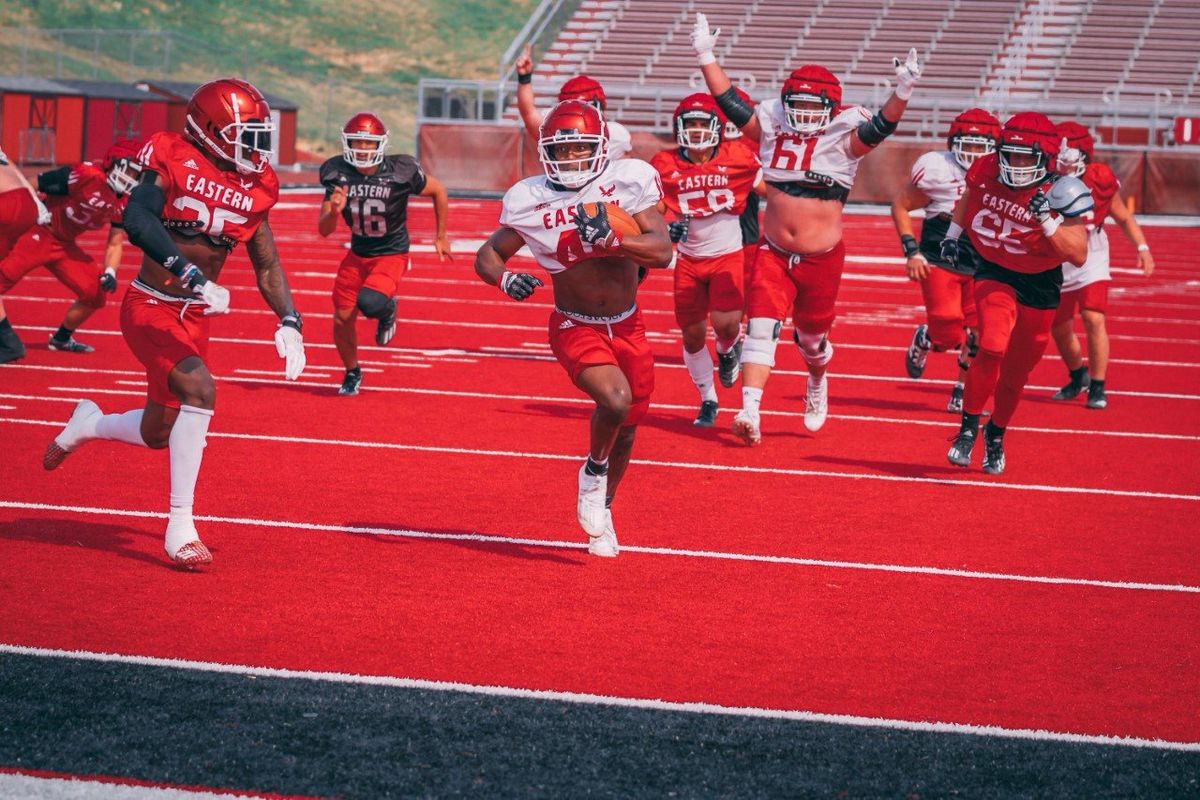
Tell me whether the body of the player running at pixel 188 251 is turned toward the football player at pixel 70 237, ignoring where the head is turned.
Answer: no

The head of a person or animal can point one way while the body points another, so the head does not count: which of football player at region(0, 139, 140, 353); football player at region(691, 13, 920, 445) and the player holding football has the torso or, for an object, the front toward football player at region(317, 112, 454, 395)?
football player at region(0, 139, 140, 353)

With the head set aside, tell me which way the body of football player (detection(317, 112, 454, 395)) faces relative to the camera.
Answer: toward the camera

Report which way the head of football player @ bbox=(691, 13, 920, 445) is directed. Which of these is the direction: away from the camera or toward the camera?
toward the camera

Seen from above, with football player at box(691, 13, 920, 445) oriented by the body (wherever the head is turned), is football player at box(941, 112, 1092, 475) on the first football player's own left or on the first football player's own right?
on the first football player's own left

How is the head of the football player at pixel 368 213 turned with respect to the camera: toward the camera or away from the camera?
toward the camera

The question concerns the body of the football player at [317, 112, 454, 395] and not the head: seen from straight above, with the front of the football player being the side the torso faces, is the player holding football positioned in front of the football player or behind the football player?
in front

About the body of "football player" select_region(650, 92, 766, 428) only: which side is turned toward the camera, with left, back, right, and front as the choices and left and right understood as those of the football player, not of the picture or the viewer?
front

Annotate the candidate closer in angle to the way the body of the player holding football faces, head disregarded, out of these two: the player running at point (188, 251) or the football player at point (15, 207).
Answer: the player running

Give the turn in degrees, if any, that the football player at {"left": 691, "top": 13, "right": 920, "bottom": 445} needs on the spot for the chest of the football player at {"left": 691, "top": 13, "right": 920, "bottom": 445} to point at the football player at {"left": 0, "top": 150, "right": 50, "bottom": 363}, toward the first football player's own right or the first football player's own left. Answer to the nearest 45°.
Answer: approximately 90° to the first football player's own right

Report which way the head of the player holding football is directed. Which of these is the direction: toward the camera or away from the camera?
toward the camera

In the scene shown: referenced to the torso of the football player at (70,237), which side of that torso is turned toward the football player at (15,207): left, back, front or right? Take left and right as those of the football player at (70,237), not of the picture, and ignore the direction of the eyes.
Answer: right

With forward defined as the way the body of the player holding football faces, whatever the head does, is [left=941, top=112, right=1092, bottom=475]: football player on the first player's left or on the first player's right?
on the first player's left

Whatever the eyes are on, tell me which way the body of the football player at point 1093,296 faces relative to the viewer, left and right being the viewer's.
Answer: facing the viewer and to the left of the viewer

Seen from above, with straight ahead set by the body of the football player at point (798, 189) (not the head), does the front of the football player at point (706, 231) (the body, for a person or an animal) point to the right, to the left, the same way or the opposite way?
the same way
